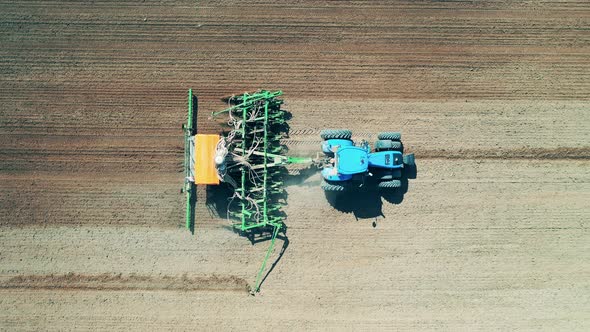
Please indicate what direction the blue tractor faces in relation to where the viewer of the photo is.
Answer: facing to the right of the viewer
